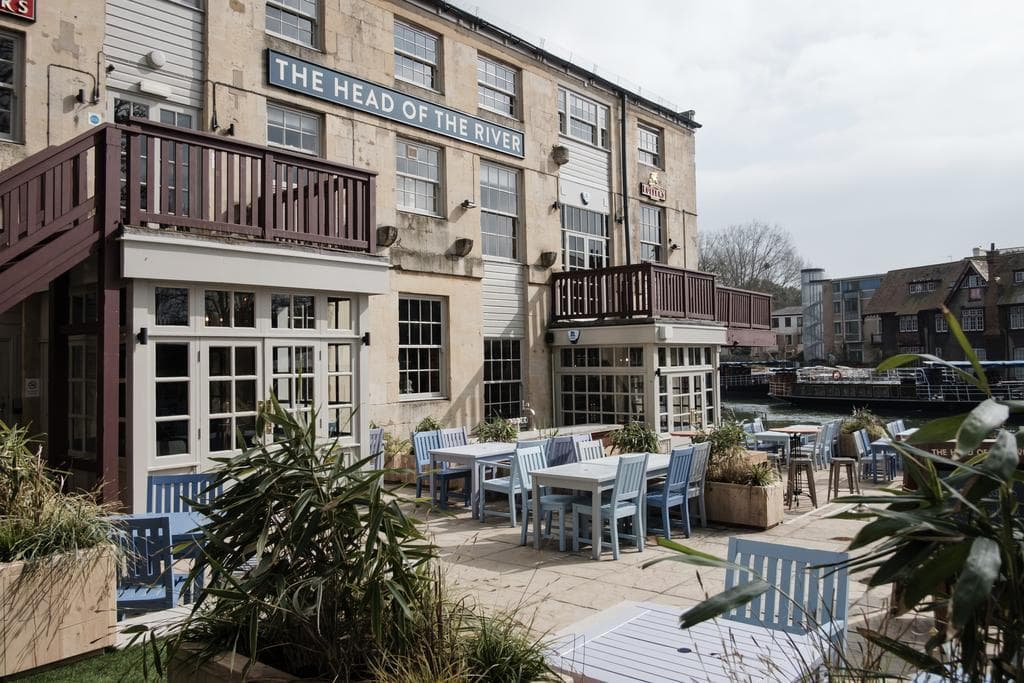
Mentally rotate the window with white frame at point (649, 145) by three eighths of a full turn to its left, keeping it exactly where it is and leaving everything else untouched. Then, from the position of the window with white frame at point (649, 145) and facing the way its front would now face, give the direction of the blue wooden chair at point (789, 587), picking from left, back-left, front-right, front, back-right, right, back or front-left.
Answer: back

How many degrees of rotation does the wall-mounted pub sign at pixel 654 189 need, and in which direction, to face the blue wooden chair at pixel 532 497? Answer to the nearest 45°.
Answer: approximately 45° to its right

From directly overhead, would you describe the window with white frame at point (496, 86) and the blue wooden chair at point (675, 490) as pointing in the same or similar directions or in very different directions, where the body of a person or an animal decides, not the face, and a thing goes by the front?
very different directions

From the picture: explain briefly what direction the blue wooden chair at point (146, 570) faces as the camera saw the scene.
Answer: facing away from the viewer and to the right of the viewer

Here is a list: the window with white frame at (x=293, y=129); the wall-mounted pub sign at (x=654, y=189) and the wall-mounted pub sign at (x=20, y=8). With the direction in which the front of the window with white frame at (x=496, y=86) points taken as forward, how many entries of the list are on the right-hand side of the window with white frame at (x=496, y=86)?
2

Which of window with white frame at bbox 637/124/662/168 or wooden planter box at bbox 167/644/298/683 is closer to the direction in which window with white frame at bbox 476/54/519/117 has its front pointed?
the wooden planter box

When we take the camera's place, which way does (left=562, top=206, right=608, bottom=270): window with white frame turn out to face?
facing the viewer and to the right of the viewer

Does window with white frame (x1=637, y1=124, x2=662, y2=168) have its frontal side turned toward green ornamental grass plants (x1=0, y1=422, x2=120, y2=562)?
no

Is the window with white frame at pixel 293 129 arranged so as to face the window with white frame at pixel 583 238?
no

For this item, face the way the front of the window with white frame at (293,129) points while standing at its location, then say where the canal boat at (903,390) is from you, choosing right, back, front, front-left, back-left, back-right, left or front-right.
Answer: left

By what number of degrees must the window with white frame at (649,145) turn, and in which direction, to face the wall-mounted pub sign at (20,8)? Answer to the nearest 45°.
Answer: approximately 90° to its right

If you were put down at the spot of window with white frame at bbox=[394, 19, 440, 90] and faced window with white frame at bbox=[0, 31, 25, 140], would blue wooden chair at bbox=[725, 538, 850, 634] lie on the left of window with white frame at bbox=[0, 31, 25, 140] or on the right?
left

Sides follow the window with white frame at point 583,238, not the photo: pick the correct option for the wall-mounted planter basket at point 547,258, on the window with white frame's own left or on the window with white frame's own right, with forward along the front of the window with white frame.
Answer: on the window with white frame's own right

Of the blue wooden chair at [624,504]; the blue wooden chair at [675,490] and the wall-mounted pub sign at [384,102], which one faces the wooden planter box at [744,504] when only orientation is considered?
the wall-mounted pub sign

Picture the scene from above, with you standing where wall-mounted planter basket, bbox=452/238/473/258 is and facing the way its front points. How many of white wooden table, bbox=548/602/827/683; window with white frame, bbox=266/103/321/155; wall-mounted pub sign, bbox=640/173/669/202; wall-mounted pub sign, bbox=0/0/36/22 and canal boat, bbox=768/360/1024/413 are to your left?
2

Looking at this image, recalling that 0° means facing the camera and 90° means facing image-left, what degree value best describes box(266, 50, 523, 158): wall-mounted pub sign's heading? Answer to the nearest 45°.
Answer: approximately 315°

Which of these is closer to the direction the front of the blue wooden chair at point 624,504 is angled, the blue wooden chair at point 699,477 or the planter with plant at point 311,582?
the blue wooden chair

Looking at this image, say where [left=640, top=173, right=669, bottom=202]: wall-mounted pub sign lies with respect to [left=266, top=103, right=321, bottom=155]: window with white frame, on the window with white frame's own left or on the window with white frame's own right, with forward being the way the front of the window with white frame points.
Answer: on the window with white frame's own left
